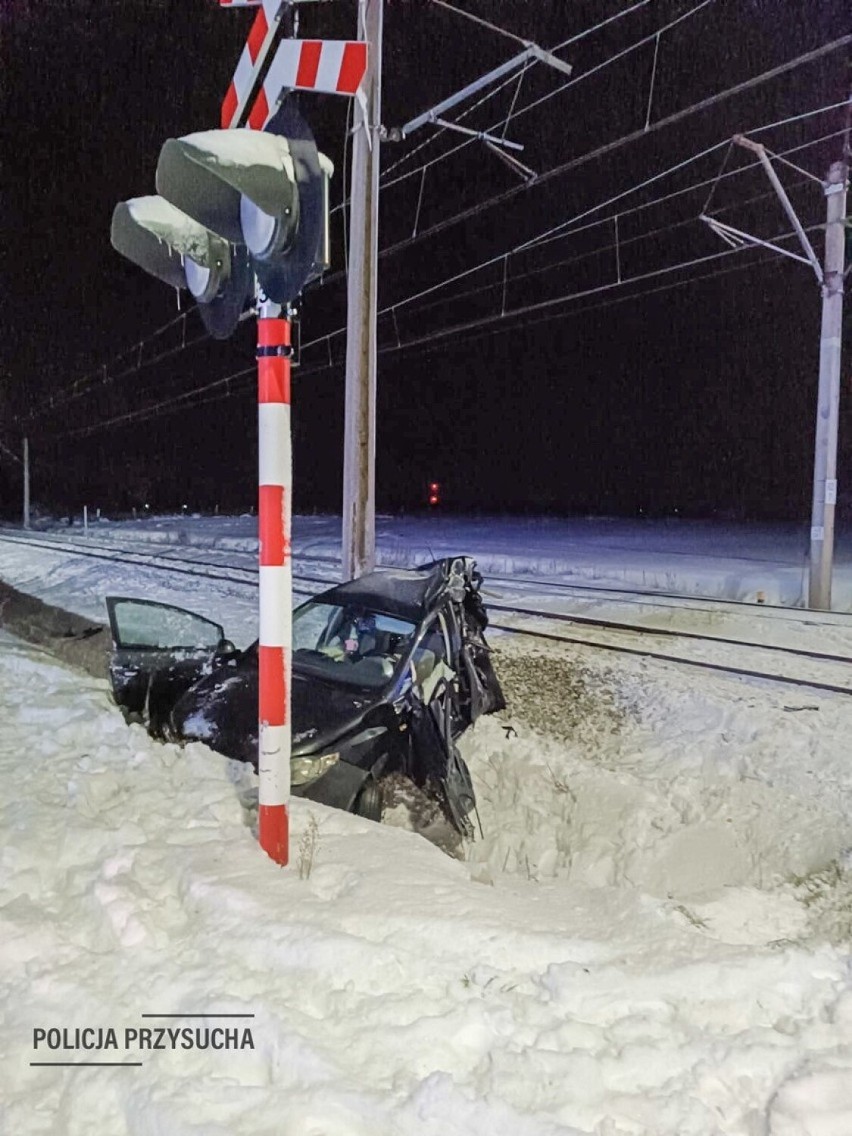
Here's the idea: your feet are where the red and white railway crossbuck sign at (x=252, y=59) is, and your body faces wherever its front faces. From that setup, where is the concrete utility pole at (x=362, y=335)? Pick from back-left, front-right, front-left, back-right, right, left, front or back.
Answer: back-right

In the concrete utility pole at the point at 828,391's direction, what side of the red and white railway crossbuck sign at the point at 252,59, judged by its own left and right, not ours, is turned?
back

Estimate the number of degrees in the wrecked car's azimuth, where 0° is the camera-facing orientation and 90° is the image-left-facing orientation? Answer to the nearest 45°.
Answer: approximately 45°

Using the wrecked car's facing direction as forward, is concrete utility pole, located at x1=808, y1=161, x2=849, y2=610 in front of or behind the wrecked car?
behind

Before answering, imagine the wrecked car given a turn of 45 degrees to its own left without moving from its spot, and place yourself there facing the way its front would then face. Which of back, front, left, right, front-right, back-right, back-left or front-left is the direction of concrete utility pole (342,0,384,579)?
back

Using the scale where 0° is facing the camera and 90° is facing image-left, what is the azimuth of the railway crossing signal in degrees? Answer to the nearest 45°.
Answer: approximately 45°

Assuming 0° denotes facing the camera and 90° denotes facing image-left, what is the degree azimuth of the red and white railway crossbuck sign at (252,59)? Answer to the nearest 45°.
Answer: approximately 45°
